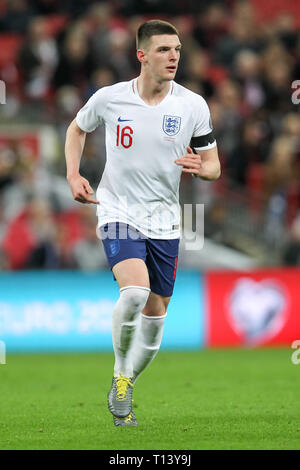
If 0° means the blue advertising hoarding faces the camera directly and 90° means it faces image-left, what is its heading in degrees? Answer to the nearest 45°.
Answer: approximately 0°

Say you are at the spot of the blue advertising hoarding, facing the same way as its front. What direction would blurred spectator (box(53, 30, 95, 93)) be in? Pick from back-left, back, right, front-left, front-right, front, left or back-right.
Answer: back

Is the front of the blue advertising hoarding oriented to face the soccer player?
yes

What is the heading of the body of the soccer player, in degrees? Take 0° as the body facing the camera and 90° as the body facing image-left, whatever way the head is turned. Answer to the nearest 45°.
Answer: approximately 0°

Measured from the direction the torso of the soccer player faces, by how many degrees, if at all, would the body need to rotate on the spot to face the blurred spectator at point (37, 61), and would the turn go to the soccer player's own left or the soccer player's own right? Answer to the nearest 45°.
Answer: approximately 180°

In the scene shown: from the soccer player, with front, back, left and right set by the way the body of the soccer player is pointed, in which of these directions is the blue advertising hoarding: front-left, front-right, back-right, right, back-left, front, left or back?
back

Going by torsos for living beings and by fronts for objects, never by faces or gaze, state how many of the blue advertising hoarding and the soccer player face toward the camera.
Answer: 2
